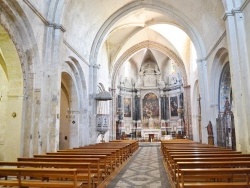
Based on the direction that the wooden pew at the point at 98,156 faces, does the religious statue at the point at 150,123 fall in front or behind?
in front

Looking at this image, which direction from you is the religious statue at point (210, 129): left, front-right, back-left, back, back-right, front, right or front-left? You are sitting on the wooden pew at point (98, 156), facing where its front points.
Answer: front-right

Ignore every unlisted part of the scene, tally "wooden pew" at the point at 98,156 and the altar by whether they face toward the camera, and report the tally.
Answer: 1

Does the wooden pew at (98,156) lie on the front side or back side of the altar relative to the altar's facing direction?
on the front side

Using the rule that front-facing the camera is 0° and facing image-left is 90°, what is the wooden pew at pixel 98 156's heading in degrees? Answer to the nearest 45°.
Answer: approximately 180°

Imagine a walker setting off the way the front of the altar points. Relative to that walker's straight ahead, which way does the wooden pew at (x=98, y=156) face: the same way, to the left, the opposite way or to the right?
the opposite way

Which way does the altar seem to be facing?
toward the camera
